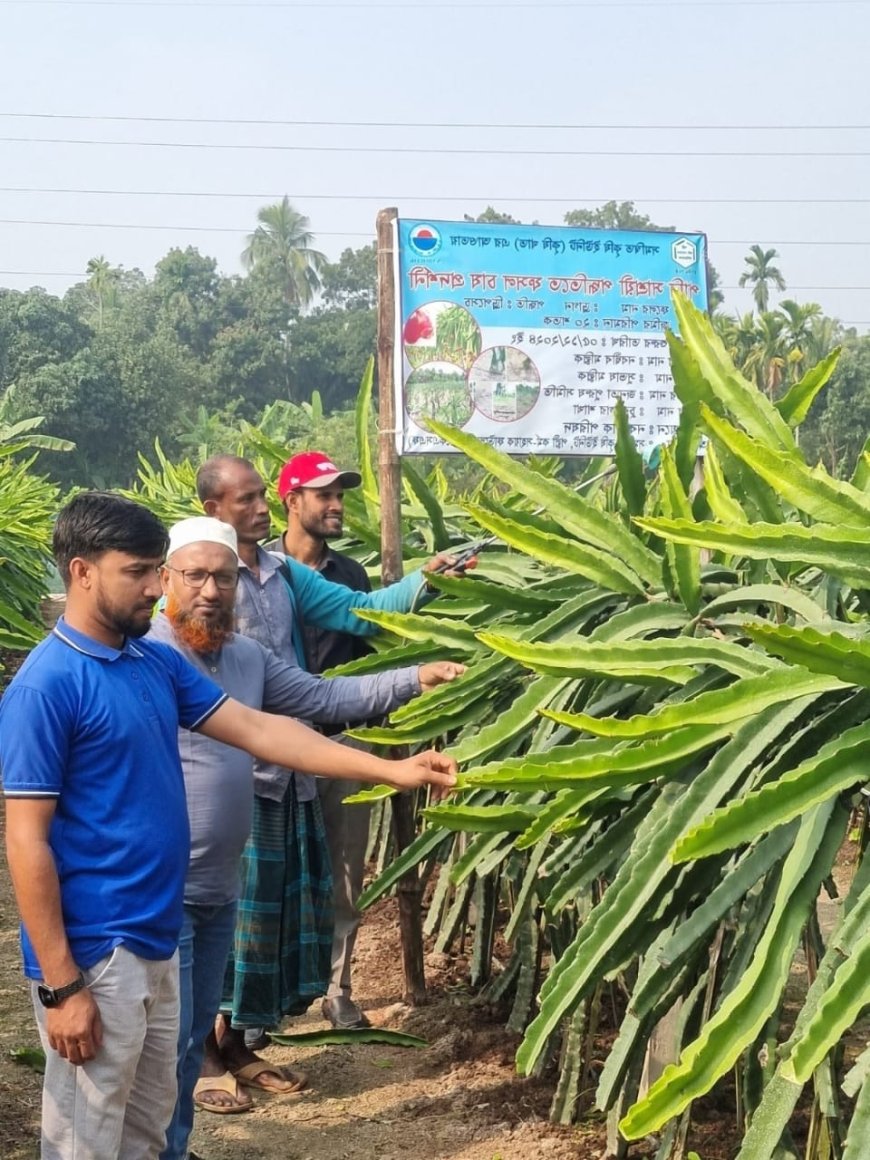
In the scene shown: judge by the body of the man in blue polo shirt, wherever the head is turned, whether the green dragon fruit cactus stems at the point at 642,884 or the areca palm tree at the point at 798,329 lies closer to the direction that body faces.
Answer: the green dragon fruit cactus stems

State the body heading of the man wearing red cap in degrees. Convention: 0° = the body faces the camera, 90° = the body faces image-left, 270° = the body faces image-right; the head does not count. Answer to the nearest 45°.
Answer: approximately 315°

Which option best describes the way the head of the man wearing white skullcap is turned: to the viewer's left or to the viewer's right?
to the viewer's right

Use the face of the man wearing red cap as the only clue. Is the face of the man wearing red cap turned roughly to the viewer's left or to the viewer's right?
to the viewer's right

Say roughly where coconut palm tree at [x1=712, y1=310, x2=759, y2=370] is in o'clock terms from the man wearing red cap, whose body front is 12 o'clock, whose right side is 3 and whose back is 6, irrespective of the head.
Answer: The coconut palm tree is roughly at 8 o'clock from the man wearing red cap.

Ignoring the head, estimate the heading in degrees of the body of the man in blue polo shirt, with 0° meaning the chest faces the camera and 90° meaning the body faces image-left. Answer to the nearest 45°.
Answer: approximately 315°

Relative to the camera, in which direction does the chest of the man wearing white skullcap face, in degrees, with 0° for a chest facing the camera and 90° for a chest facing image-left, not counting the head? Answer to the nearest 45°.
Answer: approximately 315°
